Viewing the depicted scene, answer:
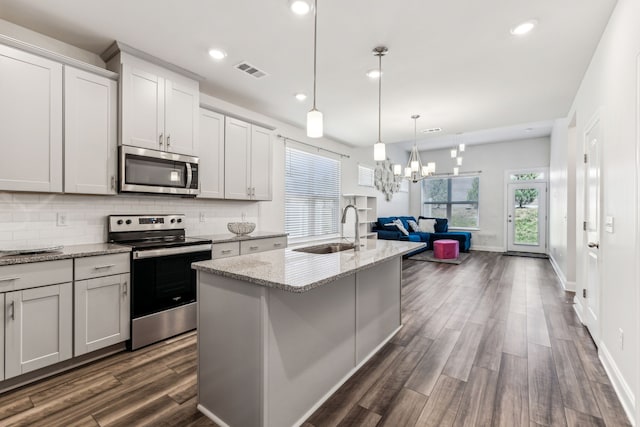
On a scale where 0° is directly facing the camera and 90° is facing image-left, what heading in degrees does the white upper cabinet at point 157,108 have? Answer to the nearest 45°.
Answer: approximately 315°

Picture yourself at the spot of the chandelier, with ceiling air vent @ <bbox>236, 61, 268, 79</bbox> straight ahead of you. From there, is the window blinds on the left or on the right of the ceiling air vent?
right

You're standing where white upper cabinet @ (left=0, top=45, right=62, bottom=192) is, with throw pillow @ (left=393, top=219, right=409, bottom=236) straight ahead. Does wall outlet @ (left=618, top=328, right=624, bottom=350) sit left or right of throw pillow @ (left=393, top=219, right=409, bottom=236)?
right

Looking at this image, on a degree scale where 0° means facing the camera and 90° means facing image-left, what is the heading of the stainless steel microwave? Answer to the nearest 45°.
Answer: approximately 315°

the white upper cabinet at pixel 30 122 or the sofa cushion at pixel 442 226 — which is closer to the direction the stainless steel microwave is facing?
the sofa cushion

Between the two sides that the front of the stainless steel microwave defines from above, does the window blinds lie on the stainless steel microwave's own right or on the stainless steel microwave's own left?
on the stainless steel microwave's own left

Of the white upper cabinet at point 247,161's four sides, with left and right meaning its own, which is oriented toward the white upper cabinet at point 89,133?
right

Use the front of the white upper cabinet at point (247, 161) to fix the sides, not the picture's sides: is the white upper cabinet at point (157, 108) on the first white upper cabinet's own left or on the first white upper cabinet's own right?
on the first white upper cabinet's own right
